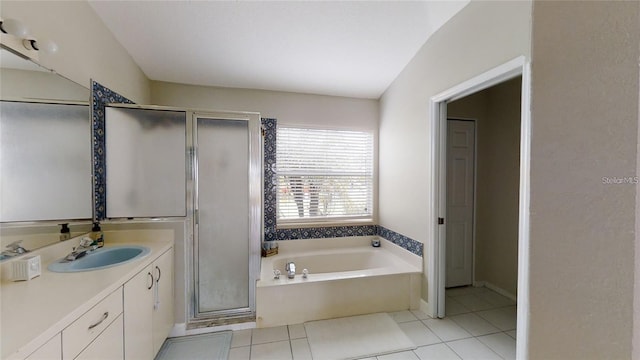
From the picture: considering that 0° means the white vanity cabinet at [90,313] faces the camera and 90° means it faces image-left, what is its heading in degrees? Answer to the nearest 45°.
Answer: approximately 315°

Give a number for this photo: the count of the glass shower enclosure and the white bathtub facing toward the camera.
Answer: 2

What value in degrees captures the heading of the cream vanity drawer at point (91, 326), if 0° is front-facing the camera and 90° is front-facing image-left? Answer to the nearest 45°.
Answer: approximately 315°

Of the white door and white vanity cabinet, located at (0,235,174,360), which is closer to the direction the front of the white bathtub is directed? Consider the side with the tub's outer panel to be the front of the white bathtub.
the white vanity cabinet

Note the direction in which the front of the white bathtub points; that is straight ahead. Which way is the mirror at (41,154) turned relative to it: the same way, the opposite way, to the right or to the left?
to the left

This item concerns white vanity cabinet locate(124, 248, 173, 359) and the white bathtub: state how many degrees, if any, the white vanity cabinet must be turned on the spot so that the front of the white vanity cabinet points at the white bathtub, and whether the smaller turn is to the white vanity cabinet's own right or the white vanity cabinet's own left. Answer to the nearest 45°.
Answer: approximately 45° to the white vanity cabinet's own left

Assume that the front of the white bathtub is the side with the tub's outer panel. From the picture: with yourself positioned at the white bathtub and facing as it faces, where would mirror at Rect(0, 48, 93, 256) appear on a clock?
The mirror is roughly at 2 o'clock from the white bathtub.

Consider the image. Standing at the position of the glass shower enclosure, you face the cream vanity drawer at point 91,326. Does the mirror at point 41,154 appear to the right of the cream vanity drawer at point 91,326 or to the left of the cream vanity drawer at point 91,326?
right

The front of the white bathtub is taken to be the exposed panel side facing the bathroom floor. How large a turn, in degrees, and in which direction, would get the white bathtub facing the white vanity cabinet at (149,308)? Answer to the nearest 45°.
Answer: approximately 45° to its right
